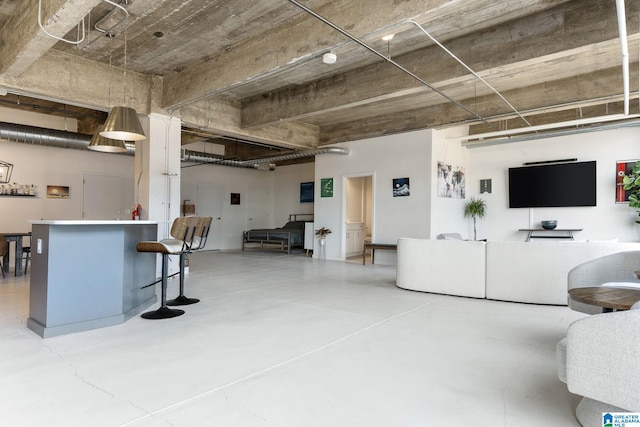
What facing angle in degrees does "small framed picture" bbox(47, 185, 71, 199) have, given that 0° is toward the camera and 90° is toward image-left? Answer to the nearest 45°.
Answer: approximately 0°

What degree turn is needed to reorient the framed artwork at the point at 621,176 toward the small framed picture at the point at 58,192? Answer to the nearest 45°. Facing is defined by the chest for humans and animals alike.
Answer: approximately 45° to its right

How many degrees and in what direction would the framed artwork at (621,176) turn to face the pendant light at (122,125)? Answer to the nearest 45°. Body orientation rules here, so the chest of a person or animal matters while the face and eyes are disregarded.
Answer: approximately 45° to its right

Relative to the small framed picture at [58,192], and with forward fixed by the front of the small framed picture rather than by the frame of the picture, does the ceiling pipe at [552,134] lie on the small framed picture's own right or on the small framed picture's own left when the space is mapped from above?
on the small framed picture's own left

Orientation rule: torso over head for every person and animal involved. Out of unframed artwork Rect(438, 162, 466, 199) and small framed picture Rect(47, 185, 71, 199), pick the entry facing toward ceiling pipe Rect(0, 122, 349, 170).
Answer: the small framed picture

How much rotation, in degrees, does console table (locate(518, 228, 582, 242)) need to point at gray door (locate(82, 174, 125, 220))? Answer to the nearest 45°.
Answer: approximately 45° to its right
